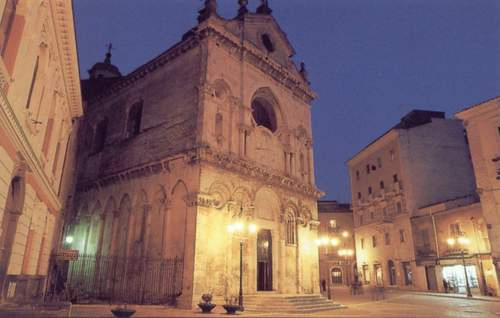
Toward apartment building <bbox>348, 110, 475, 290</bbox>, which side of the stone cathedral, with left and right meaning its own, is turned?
left

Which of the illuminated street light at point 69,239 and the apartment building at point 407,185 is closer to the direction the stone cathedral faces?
the apartment building

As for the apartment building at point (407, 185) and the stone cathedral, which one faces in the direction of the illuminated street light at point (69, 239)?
the apartment building

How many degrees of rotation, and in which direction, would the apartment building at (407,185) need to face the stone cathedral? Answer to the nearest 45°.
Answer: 0° — it already faces it

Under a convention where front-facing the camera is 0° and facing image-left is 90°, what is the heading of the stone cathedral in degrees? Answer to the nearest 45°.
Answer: approximately 315°
